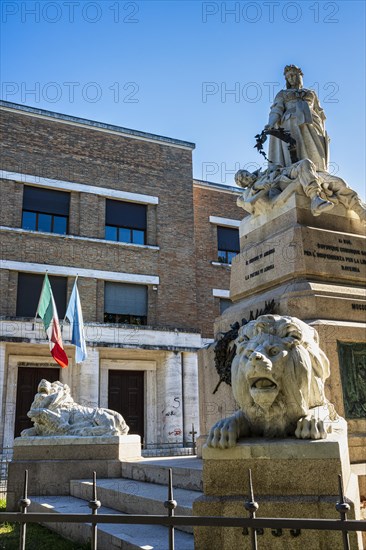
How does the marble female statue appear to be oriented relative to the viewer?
toward the camera

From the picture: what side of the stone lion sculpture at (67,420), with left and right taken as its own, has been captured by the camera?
left

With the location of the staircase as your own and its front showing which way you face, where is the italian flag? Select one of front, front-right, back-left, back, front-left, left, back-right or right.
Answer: back-right

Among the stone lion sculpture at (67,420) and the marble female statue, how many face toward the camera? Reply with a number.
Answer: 1

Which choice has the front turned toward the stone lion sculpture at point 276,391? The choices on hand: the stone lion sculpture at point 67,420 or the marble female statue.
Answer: the marble female statue

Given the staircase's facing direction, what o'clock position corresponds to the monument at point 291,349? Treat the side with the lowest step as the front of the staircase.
The monument is roughly at 8 o'clock from the staircase.

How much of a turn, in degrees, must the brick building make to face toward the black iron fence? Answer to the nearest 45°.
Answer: approximately 45° to its right

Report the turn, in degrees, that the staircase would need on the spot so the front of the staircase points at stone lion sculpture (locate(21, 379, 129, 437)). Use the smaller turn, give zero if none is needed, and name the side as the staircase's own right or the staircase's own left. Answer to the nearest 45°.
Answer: approximately 135° to the staircase's own right

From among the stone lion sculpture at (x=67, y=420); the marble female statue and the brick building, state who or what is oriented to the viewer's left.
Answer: the stone lion sculpture

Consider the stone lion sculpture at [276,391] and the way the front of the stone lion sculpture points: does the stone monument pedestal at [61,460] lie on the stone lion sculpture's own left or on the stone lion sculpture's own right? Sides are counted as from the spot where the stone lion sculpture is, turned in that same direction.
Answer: on the stone lion sculpture's own right

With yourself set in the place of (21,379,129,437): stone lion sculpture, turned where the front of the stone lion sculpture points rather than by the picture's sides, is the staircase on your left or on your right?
on your left

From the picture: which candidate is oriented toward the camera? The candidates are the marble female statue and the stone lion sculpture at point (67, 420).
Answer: the marble female statue

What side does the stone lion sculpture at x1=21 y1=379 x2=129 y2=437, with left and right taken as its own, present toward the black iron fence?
left
